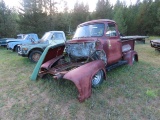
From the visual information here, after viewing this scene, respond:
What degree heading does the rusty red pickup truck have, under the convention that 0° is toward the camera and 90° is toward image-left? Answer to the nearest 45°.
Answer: approximately 45°
